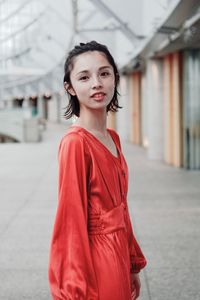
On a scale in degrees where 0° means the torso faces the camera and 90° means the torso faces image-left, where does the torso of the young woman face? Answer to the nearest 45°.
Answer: approximately 315°

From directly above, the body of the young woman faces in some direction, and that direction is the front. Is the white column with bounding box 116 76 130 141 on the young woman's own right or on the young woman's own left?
on the young woman's own left

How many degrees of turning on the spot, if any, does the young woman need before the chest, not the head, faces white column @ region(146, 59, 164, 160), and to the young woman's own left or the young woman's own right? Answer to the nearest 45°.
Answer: approximately 135° to the young woman's own left
